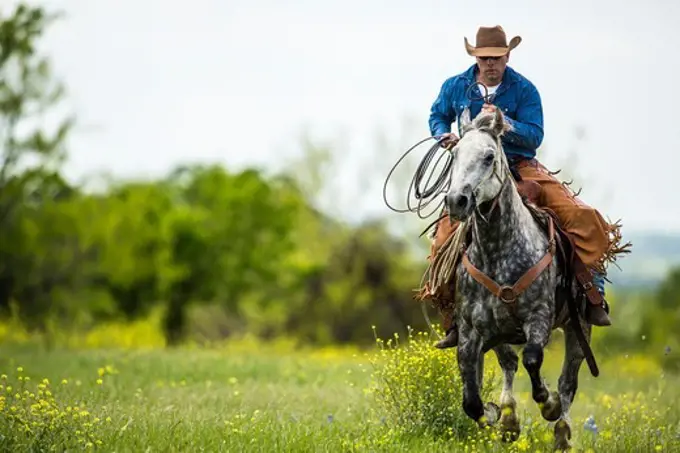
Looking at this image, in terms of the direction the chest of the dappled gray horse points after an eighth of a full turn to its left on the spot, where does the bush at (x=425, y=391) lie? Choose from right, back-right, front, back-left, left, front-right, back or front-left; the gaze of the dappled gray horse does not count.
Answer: back

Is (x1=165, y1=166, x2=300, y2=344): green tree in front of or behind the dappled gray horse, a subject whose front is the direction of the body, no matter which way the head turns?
behind

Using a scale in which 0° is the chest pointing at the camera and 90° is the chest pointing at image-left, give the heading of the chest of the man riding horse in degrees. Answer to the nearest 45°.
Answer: approximately 0°

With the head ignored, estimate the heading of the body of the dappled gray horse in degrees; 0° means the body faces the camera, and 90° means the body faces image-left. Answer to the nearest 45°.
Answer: approximately 0°

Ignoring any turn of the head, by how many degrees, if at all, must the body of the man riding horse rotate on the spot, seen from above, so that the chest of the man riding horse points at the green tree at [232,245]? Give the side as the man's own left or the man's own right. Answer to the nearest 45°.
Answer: approximately 180°
